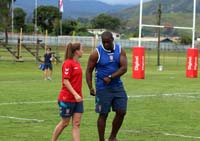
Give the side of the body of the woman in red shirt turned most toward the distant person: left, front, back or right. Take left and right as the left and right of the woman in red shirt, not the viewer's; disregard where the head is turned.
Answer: left

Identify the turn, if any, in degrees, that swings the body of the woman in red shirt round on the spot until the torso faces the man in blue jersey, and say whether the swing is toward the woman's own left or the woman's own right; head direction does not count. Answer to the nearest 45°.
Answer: approximately 45° to the woman's own left

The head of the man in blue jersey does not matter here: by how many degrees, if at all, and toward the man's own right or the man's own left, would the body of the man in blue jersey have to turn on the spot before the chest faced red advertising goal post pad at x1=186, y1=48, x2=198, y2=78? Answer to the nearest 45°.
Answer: approximately 180°

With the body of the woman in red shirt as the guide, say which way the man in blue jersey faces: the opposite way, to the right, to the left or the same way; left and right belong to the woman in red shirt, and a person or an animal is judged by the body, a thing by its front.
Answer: to the right

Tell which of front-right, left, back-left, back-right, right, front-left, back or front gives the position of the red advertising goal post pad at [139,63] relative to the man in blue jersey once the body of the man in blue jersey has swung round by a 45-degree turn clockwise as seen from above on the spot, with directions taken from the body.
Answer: back-right

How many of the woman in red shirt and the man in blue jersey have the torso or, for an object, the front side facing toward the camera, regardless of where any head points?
1

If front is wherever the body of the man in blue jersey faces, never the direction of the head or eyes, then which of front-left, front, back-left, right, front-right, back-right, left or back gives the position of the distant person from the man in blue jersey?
back

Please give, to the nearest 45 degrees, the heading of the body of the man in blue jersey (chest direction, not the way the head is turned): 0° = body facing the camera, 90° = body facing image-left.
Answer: approximately 0°

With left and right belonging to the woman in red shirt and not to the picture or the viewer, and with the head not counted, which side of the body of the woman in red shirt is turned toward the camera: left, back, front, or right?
right

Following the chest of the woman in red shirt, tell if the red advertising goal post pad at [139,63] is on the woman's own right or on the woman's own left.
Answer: on the woman's own left

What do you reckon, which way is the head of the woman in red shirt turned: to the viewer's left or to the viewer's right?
to the viewer's right

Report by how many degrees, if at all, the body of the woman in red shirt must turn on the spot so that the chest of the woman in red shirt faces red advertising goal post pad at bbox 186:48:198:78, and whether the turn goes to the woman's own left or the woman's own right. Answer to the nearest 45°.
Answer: approximately 90° to the woman's own left
